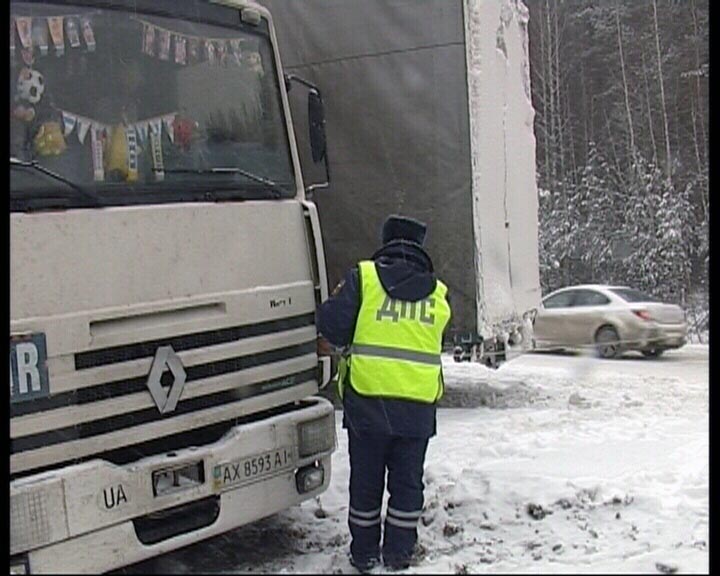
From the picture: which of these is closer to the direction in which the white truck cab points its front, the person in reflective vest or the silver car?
the person in reflective vest

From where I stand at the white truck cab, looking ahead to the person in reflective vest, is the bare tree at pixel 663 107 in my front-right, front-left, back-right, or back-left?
front-left

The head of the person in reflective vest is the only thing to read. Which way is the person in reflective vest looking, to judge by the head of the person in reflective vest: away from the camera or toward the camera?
away from the camera

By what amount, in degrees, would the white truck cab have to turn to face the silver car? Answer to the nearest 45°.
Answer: approximately 90° to its left

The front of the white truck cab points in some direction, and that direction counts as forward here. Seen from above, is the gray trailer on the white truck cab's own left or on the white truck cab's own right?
on the white truck cab's own left

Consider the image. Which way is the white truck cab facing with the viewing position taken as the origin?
facing the viewer and to the right of the viewer

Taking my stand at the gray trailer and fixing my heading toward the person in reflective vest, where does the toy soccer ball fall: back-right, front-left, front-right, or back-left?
front-right

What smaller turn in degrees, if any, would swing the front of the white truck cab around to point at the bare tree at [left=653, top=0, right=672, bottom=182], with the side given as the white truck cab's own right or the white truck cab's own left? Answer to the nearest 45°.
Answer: approximately 90° to the white truck cab's own left

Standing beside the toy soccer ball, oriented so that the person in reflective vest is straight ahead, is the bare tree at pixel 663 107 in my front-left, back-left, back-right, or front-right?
front-left
